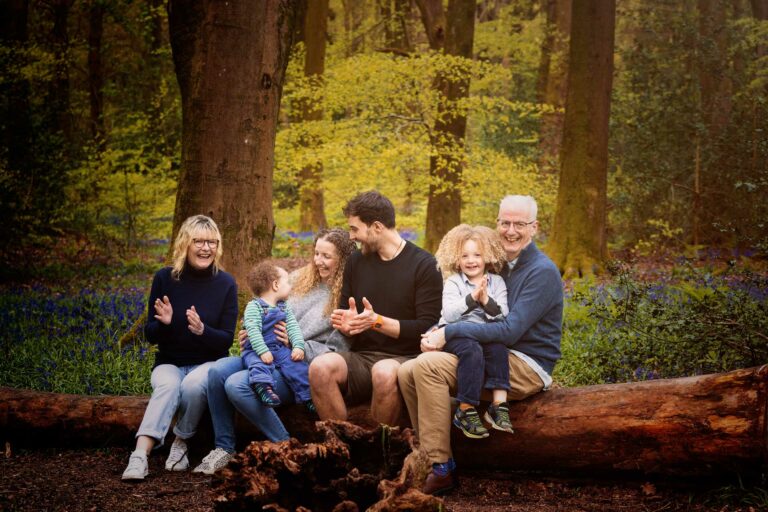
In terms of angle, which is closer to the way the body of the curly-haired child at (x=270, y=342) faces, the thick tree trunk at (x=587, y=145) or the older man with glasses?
the older man with glasses

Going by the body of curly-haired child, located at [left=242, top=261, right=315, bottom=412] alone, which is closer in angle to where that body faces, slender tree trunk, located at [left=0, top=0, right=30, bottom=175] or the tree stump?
the tree stump

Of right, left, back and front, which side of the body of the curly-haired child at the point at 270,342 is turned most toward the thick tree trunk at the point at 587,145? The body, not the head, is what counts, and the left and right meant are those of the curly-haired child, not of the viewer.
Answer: left

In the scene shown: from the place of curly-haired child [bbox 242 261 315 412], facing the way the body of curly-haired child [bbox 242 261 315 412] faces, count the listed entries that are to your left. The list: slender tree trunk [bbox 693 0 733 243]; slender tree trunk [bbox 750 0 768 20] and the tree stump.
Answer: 2

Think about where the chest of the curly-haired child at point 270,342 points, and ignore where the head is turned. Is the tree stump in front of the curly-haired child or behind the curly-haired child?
in front

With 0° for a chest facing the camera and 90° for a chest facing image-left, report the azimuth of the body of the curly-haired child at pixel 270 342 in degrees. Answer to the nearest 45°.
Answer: approximately 315°

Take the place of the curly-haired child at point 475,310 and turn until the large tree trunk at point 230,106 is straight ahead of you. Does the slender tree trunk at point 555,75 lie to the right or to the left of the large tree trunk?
right

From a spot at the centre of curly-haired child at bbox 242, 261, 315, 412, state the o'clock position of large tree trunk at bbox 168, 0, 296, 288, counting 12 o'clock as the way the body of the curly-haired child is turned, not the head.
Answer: The large tree trunk is roughly at 7 o'clock from the curly-haired child.
